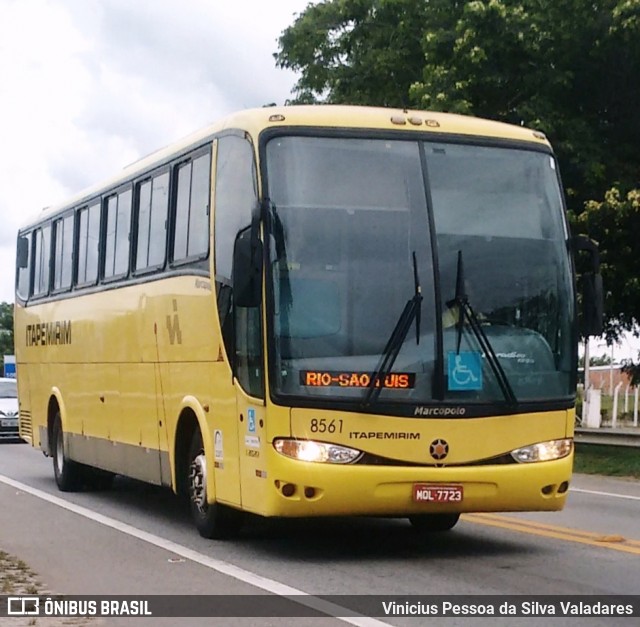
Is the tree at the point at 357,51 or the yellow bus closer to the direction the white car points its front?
the yellow bus

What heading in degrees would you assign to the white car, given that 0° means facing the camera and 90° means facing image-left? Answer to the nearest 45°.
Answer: approximately 0°

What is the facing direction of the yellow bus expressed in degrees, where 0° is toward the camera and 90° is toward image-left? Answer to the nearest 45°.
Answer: approximately 315°

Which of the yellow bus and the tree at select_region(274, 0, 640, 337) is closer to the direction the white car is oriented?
the yellow bus

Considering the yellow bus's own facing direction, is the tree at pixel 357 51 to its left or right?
on its left

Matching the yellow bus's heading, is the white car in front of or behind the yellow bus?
behind

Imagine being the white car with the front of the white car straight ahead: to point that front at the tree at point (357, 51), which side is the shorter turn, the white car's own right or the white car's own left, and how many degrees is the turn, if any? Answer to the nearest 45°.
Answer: approximately 45° to the white car's own left
